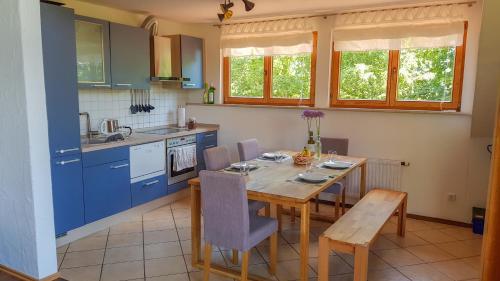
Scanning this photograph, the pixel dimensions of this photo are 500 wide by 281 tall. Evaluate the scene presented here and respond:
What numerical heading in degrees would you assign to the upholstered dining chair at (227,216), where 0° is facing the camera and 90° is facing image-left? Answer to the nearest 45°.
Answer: approximately 225°

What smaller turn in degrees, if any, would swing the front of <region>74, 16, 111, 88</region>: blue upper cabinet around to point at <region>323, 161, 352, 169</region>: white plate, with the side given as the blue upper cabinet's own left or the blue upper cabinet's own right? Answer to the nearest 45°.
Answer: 0° — it already faces it

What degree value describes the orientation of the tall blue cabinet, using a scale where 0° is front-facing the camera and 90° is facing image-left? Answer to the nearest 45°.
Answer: approximately 315°

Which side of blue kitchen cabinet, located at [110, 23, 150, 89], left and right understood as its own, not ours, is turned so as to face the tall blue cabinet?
right

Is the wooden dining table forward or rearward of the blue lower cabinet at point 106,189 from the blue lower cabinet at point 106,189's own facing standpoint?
forward

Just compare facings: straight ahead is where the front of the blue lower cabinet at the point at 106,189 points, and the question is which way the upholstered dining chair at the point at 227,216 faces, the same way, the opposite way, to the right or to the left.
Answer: to the left

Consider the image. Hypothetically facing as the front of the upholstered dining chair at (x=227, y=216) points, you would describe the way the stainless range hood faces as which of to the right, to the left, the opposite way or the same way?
to the right

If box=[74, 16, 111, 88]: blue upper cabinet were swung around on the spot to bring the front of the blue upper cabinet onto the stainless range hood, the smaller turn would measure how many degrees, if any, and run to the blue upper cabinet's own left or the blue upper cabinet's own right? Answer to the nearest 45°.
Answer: approximately 90° to the blue upper cabinet's own left

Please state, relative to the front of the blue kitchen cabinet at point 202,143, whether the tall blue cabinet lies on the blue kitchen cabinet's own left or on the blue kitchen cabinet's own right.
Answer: on the blue kitchen cabinet's own right

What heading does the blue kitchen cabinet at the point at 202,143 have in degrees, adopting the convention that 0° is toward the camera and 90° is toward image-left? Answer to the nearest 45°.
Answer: approximately 315°
